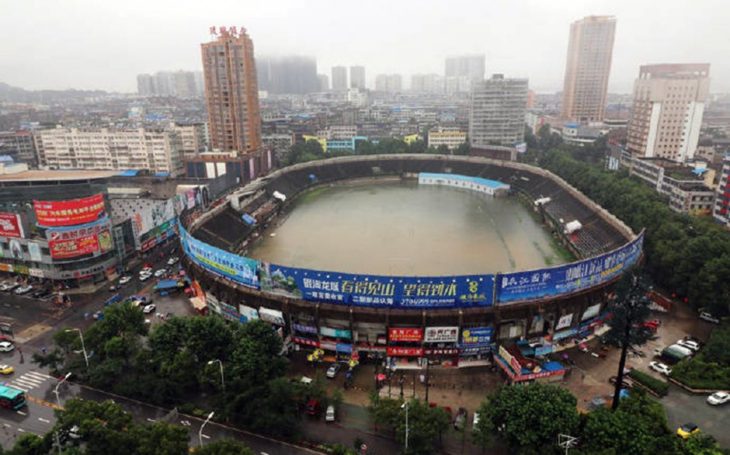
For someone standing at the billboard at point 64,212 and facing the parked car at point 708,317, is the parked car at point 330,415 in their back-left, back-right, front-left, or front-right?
front-right

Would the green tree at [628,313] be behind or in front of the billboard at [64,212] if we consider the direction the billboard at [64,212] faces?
in front

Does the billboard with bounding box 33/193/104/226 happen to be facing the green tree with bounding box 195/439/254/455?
yes

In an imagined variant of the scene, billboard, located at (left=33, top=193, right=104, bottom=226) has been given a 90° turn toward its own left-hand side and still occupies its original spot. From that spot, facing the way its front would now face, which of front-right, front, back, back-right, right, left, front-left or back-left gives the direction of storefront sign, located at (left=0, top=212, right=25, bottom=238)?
back-left

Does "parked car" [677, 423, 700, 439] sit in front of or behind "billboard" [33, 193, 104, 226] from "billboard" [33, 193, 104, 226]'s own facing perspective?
in front

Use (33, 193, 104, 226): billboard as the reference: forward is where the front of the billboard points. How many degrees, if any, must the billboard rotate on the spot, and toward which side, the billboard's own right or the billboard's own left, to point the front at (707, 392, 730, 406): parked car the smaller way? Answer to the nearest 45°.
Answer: approximately 45° to the billboard's own left

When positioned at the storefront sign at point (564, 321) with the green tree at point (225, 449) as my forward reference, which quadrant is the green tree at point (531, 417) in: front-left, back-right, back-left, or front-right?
front-left

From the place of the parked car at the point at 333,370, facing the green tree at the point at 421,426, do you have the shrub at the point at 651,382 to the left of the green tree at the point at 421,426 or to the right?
left

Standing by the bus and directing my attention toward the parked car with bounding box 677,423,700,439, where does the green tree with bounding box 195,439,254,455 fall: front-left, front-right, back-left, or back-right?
front-right

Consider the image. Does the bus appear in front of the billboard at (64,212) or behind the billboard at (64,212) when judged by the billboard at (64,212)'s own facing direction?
in front

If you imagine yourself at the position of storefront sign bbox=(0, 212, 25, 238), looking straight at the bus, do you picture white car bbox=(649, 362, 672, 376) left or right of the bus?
left

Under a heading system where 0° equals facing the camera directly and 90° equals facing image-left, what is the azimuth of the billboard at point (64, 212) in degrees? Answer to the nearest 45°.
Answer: approximately 0°

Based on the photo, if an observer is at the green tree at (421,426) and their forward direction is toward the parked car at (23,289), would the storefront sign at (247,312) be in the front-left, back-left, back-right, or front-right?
front-right

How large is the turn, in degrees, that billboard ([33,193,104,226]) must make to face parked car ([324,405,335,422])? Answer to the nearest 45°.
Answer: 0° — it already faces it
